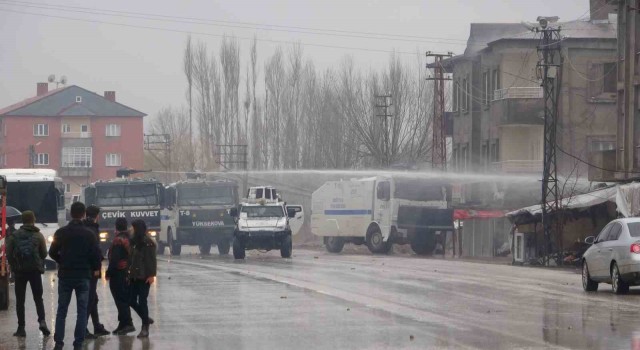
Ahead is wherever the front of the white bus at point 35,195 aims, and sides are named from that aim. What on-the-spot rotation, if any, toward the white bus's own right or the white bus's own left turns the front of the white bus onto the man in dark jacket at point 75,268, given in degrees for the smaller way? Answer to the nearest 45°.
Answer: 0° — it already faces them

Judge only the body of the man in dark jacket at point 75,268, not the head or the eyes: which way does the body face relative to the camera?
away from the camera

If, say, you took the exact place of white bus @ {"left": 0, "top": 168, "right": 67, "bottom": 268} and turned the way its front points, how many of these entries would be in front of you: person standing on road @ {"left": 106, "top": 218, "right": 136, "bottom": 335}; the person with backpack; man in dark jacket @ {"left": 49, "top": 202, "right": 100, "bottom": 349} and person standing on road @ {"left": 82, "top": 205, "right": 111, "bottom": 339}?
4

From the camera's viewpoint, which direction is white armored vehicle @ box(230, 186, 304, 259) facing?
toward the camera

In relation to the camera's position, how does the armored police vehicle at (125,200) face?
facing the viewer

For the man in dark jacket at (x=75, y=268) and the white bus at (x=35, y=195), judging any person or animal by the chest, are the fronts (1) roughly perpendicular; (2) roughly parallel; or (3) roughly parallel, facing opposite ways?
roughly parallel, facing opposite ways

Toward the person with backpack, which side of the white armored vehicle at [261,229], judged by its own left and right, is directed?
front

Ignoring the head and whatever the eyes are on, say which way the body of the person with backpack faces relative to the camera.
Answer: away from the camera

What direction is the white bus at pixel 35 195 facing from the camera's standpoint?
toward the camera

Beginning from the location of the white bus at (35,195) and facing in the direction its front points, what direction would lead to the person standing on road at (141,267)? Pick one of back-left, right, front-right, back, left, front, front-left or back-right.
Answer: front

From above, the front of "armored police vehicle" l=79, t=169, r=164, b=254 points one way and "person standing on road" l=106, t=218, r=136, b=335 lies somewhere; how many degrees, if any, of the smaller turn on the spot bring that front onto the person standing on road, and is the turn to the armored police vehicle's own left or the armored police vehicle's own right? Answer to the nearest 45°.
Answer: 0° — it already faces them

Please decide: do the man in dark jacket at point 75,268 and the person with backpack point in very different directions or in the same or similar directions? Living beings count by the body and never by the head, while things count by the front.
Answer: same or similar directions
